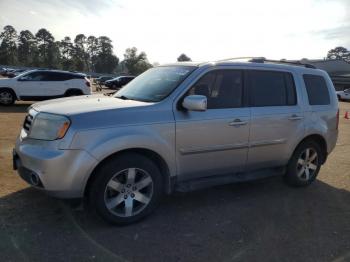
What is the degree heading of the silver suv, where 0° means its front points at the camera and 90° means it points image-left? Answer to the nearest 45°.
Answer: approximately 45°

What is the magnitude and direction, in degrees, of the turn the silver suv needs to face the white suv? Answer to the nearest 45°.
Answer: approximately 90° to its right

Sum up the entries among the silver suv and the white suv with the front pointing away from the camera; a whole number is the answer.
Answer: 0
